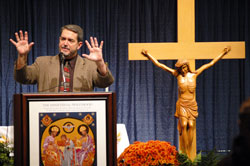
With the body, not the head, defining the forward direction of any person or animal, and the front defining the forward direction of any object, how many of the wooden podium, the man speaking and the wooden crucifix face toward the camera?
3

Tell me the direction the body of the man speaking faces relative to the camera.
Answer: toward the camera

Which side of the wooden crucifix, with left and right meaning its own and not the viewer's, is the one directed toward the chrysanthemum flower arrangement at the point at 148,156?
right

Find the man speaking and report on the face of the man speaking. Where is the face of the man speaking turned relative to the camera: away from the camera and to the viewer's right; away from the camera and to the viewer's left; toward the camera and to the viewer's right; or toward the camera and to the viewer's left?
toward the camera and to the viewer's left

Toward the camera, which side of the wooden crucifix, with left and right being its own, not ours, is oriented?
front

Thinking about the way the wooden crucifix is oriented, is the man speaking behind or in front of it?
in front

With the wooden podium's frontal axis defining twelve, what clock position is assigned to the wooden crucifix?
The wooden crucifix is roughly at 7 o'clock from the wooden podium.
